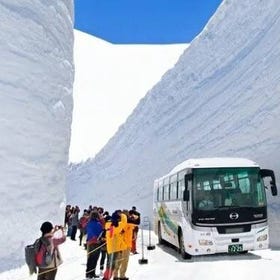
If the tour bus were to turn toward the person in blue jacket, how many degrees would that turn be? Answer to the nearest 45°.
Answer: approximately 90° to its right

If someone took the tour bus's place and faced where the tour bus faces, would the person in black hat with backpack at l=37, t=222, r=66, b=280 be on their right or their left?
on their right
